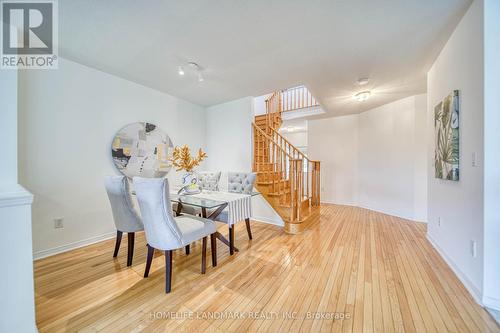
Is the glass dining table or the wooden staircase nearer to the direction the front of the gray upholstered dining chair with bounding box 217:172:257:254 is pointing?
the glass dining table

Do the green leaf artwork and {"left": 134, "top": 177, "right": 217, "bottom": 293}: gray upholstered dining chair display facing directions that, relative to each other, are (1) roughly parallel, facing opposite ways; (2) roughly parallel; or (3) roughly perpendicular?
roughly perpendicular

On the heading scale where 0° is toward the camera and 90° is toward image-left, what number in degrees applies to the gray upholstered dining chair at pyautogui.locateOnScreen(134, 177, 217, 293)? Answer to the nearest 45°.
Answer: approximately 225°

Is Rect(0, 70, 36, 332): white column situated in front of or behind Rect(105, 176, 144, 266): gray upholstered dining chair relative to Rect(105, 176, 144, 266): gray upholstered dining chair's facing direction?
behind

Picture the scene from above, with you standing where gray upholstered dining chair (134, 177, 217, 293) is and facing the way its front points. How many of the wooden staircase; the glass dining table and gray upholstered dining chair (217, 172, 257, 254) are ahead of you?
3

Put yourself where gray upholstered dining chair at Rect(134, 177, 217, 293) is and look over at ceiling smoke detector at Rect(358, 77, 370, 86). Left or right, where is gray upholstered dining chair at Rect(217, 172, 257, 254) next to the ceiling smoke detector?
left

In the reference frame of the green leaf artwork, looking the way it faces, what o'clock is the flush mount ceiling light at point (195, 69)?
The flush mount ceiling light is roughly at 11 o'clock from the green leaf artwork.

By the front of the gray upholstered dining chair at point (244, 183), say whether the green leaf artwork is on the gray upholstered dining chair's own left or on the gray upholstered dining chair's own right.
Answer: on the gray upholstered dining chair's own left

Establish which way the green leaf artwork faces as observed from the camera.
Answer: facing to the left of the viewer

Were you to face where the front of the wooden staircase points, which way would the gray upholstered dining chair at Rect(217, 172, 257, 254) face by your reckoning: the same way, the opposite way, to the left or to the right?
to the right
